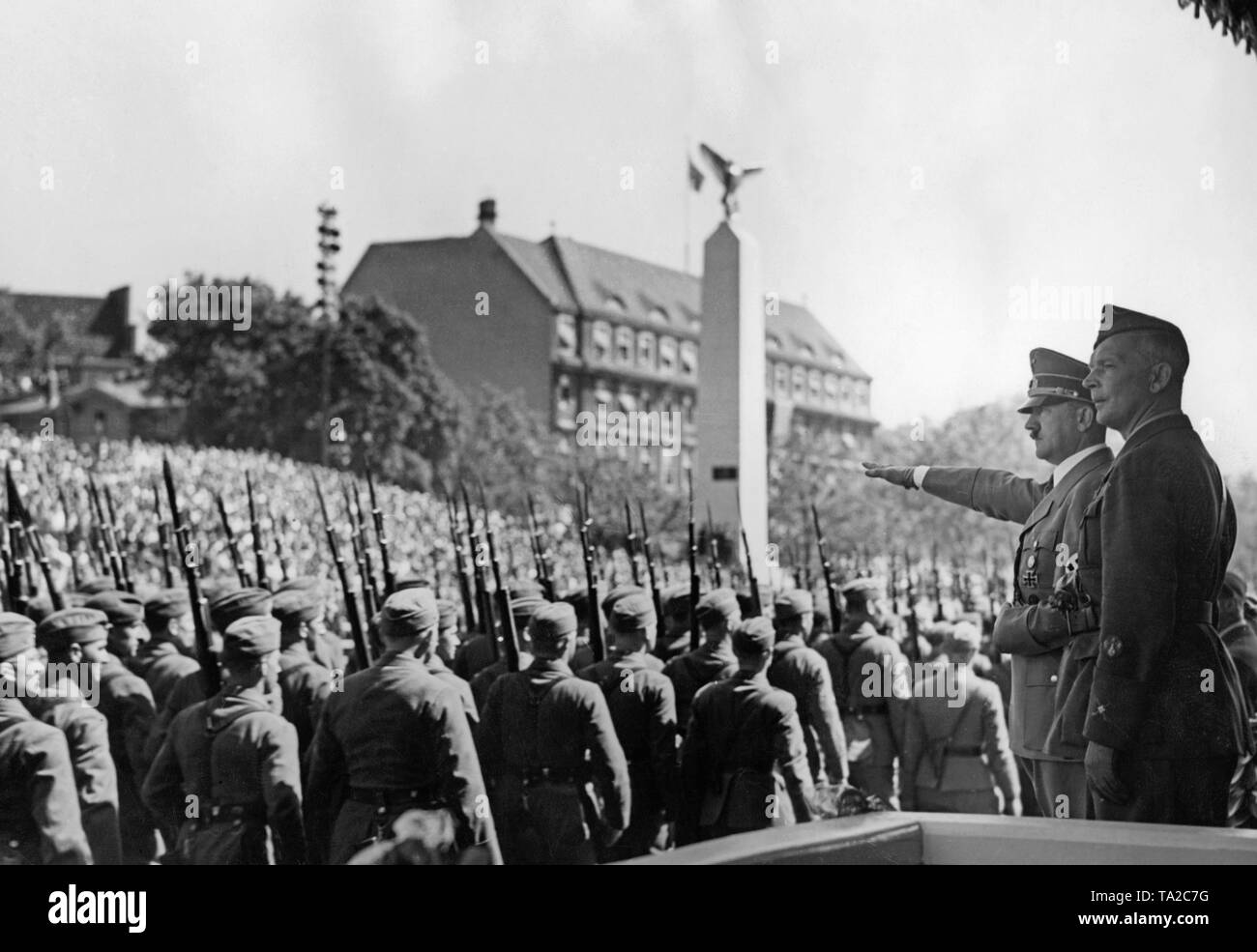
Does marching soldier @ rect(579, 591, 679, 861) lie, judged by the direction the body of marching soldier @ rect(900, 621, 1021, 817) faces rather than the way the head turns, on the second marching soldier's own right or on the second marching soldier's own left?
on the second marching soldier's own left

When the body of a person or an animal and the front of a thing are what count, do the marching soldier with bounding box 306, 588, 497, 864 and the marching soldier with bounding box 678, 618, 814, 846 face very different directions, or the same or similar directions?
same or similar directions

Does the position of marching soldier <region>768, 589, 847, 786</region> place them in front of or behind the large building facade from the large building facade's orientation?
in front

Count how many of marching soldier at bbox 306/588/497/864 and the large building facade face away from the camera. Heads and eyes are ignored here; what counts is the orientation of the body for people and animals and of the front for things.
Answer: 1

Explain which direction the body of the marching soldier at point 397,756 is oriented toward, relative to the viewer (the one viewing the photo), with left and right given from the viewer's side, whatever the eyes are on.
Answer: facing away from the viewer

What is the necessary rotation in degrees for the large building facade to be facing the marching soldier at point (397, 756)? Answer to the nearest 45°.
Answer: approximately 45° to its right

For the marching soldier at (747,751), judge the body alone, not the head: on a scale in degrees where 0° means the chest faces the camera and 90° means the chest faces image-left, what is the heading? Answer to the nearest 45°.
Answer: approximately 180°

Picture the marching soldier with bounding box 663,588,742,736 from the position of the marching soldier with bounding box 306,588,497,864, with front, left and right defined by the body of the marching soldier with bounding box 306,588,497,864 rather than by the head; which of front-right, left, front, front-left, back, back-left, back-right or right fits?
front-right

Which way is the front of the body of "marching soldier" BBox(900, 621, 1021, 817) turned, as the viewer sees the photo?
away from the camera

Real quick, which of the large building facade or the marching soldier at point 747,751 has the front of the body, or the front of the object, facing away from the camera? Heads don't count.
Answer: the marching soldier

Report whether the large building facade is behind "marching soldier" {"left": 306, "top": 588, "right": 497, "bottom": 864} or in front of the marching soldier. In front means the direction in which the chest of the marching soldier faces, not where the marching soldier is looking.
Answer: in front

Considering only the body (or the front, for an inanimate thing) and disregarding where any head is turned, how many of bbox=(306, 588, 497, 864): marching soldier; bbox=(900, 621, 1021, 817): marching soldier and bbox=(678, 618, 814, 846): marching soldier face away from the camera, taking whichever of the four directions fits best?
3

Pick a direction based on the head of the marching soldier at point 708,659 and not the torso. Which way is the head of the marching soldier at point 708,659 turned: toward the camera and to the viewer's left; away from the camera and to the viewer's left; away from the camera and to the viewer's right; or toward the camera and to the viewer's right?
away from the camera and to the viewer's right

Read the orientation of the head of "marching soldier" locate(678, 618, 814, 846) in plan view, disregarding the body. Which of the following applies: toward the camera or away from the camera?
away from the camera

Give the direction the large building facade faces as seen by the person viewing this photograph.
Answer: facing the viewer and to the right of the viewer

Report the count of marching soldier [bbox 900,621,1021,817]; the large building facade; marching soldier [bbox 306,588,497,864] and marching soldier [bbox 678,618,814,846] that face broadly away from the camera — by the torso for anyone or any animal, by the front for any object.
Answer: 3
